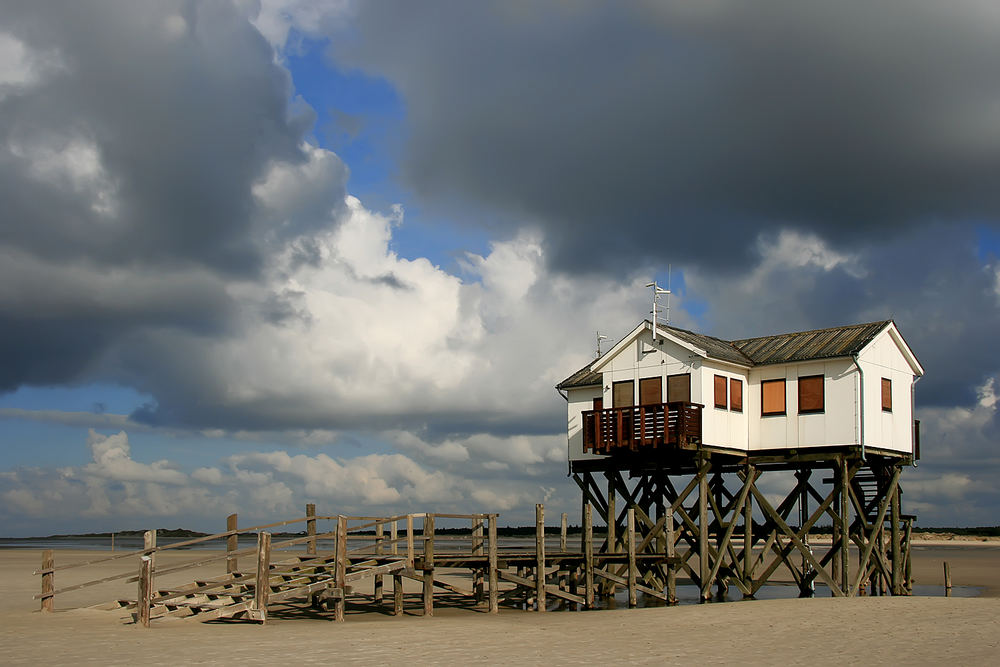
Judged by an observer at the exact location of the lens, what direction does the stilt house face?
facing the viewer and to the left of the viewer
